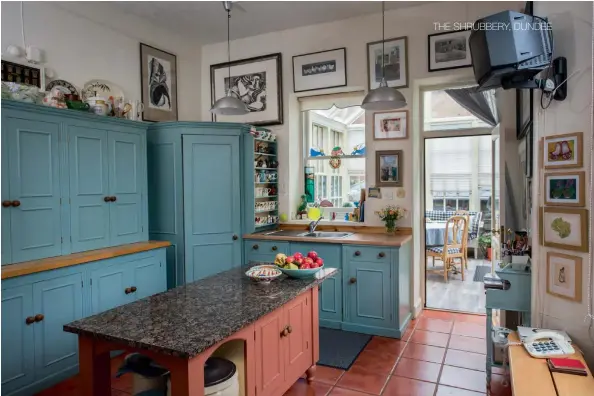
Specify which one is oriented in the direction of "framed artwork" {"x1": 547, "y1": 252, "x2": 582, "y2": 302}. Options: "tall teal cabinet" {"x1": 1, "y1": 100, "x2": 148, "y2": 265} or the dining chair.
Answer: the tall teal cabinet

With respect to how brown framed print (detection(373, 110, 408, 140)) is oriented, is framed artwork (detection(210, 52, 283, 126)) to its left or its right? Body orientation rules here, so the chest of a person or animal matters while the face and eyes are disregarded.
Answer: on its right

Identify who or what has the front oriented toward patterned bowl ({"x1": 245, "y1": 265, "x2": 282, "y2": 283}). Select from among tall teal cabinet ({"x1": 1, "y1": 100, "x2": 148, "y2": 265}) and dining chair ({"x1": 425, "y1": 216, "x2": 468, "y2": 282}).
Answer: the tall teal cabinet

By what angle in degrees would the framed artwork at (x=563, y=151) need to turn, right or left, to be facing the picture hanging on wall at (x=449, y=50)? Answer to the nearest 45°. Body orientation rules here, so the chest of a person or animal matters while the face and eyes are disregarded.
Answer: approximately 90° to its right

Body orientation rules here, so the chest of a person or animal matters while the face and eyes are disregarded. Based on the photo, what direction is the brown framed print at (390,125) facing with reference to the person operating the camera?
facing the viewer

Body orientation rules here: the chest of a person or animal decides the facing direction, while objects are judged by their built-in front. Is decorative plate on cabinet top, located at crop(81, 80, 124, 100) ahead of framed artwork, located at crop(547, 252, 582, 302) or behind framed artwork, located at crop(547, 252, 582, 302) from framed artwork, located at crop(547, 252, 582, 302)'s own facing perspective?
ahead

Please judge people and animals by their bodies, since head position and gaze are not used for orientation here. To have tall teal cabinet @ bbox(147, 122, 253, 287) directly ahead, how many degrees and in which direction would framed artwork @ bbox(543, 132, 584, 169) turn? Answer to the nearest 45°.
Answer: approximately 45° to its right

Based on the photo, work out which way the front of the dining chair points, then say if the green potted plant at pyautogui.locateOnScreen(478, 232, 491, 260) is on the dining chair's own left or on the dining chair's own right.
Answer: on the dining chair's own right

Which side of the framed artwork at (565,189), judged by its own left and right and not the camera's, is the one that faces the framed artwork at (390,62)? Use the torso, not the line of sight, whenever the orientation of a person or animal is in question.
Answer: right

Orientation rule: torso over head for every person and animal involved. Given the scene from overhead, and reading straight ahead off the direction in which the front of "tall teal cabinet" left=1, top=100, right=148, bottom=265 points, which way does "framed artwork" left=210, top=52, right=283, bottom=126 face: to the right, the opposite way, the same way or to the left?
to the right
